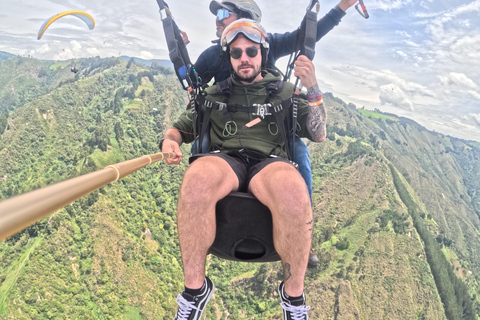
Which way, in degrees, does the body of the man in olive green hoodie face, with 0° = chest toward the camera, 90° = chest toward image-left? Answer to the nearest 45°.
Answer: approximately 0°

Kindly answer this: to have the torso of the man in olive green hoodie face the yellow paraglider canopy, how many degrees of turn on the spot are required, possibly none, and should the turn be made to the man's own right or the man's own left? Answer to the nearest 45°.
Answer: approximately 135° to the man's own right
